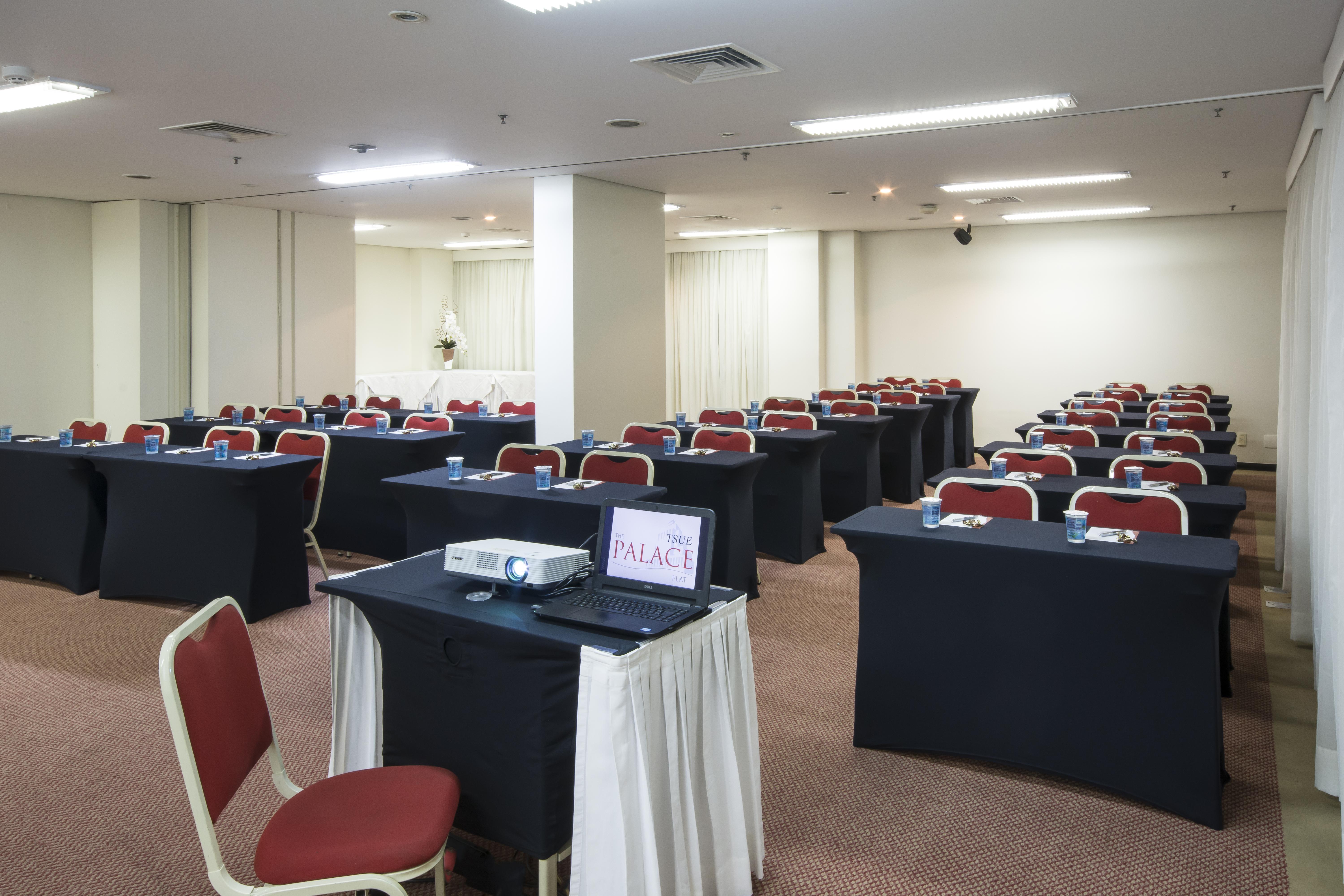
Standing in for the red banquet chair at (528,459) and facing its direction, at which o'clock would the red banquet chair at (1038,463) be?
the red banquet chair at (1038,463) is roughly at 8 o'clock from the red banquet chair at (528,459).

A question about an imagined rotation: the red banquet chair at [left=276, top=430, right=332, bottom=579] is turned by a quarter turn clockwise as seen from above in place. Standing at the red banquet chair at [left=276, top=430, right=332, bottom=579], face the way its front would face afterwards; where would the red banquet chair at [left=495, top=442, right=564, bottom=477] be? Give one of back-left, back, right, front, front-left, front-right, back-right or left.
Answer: back

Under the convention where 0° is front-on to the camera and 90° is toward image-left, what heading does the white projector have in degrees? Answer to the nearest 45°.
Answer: approximately 45°

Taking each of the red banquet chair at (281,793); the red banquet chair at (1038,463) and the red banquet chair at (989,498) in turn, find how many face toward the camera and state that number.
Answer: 2

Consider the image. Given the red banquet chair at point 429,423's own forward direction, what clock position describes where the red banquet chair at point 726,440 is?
the red banquet chair at point 726,440 is roughly at 9 o'clock from the red banquet chair at point 429,423.

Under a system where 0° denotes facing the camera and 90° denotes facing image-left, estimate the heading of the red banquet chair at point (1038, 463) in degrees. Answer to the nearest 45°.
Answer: approximately 0°

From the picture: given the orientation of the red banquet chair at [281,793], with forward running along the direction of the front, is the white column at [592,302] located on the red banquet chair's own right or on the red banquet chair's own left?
on the red banquet chair's own left

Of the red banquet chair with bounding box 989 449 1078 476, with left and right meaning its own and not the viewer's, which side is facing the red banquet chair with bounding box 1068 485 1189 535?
front

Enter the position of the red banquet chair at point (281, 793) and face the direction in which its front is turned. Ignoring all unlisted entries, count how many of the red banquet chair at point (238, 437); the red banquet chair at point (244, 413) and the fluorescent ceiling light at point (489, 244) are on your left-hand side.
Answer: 3

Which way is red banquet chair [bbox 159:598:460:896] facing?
to the viewer's right

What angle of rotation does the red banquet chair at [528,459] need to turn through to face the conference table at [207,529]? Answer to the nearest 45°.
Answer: approximately 45° to its right
